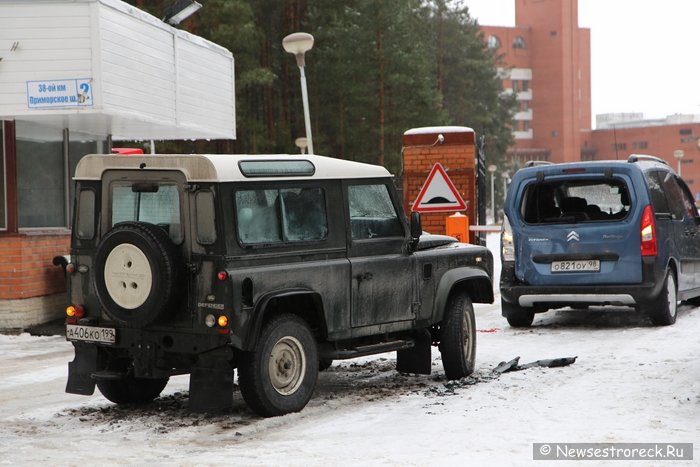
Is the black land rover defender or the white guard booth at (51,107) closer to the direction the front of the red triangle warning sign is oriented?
the black land rover defender

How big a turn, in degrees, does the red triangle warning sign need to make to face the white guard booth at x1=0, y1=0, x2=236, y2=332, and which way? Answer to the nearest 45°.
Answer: approximately 90° to its right

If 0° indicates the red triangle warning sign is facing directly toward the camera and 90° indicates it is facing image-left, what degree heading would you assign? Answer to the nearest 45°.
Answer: approximately 0°

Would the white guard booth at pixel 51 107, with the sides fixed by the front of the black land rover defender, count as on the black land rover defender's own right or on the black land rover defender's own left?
on the black land rover defender's own left

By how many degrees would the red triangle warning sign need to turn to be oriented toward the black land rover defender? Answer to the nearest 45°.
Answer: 0° — it already faces it

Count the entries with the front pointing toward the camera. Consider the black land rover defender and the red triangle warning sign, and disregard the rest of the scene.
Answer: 1

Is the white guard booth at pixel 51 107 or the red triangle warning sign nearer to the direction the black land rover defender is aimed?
the red triangle warning sign

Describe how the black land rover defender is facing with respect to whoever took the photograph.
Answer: facing away from the viewer and to the right of the viewer
